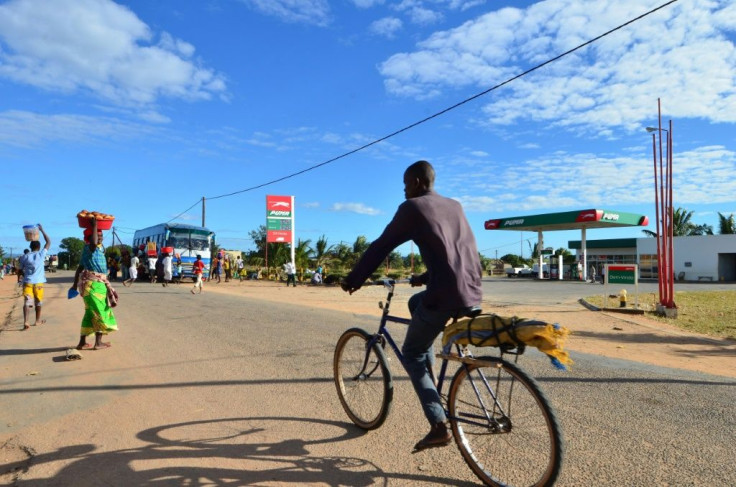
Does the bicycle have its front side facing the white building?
no

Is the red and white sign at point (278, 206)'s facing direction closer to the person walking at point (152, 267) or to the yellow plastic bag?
the yellow plastic bag

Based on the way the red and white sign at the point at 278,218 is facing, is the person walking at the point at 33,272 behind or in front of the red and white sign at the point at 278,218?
in front

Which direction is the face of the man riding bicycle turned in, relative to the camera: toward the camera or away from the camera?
away from the camera

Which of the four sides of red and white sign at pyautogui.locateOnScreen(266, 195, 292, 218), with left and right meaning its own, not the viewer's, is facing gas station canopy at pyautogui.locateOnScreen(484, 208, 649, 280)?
left

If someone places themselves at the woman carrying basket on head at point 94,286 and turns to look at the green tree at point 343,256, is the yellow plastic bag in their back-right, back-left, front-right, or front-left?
back-right

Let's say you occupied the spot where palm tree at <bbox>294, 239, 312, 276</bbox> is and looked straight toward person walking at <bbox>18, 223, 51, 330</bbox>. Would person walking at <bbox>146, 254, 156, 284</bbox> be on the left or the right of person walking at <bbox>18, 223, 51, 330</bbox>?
right

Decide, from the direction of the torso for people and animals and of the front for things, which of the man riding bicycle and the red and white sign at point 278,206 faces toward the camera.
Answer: the red and white sign

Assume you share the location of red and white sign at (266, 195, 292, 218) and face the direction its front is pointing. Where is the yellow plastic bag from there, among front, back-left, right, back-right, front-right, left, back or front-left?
front

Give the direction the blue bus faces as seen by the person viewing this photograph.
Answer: facing the viewer and to the right of the viewer

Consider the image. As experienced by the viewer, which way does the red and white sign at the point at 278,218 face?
facing the viewer

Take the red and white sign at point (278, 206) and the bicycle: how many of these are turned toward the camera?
1
